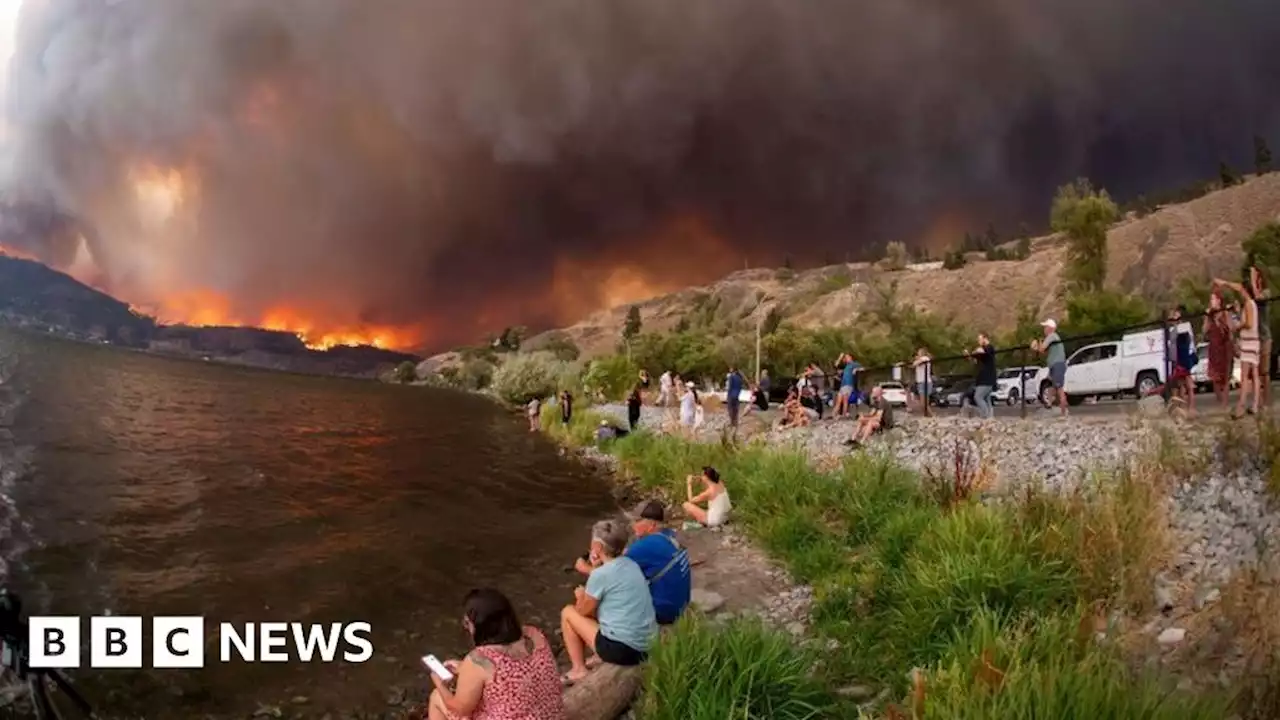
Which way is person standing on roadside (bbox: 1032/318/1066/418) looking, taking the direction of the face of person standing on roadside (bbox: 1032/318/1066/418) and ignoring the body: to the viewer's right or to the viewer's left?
to the viewer's left

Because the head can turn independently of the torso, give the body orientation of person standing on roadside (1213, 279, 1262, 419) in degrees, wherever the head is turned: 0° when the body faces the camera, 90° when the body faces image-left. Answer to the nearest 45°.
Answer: approximately 90°

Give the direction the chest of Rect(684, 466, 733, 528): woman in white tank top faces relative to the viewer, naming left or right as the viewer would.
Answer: facing away from the viewer and to the left of the viewer

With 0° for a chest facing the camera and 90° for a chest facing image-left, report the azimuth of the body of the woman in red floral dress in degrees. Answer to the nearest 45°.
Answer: approximately 135°

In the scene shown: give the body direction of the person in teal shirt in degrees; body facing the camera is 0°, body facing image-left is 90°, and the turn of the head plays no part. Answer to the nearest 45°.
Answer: approximately 135°

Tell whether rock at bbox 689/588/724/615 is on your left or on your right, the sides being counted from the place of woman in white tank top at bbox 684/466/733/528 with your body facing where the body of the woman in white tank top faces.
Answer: on your left

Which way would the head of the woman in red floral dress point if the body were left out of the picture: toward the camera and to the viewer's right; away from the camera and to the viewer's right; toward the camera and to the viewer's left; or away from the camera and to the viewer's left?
away from the camera and to the viewer's left

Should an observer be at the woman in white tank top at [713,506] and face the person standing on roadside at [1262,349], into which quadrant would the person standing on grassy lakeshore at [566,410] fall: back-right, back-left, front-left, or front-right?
back-left

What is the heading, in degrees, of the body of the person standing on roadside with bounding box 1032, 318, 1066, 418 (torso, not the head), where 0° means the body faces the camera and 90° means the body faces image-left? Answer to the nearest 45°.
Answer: approximately 90°

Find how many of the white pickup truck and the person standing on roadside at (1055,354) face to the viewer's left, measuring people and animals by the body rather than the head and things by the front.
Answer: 2

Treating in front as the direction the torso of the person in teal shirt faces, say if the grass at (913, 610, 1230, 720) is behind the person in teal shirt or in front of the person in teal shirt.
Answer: behind

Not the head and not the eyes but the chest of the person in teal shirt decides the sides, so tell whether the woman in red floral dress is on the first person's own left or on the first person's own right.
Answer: on the first person's own left

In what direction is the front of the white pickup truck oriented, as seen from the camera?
facing to the left of the viewer

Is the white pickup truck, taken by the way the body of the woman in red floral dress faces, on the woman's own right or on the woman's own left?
on the woman's own right
